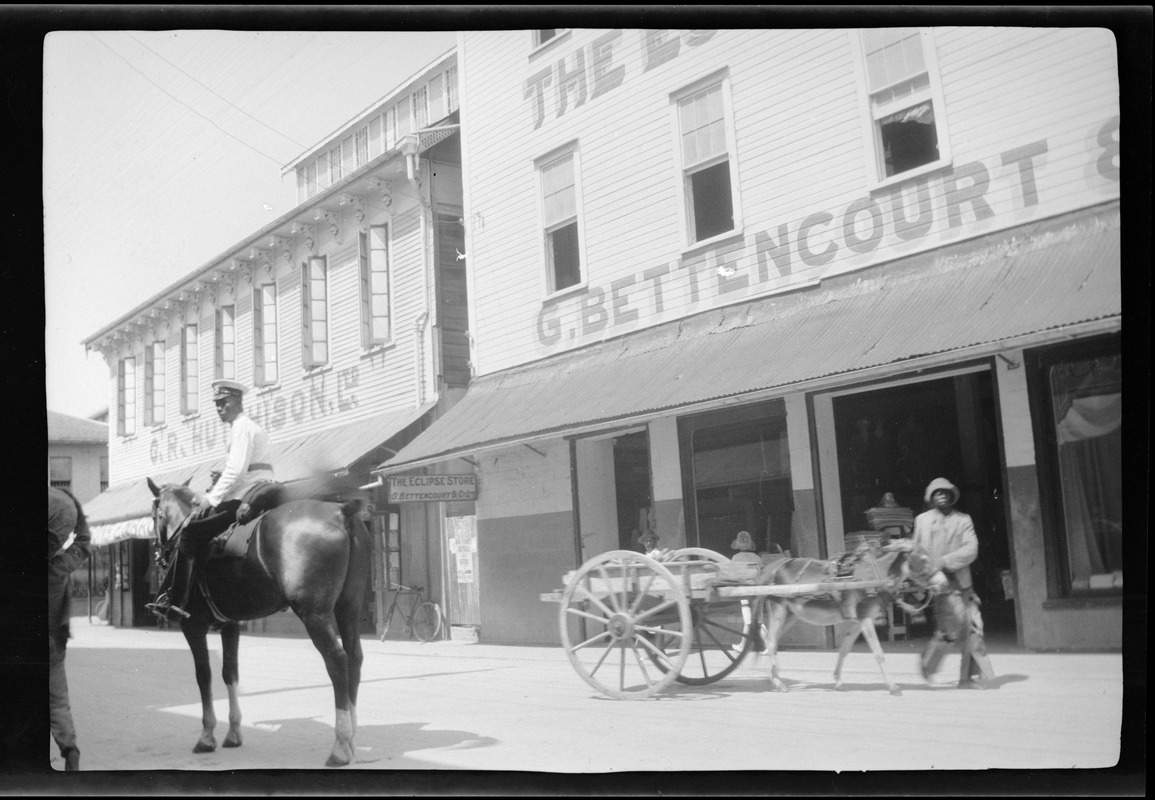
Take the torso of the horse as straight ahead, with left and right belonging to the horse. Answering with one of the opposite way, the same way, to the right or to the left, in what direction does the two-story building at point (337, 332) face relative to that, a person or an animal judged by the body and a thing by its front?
to the left

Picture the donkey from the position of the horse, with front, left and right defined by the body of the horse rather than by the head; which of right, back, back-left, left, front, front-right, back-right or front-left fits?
back-right

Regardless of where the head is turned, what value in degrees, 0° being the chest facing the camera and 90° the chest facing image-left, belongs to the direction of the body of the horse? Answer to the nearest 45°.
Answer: approximately 135°

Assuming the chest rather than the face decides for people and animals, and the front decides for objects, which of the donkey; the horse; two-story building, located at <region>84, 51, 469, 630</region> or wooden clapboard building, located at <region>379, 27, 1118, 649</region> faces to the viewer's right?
the donkey

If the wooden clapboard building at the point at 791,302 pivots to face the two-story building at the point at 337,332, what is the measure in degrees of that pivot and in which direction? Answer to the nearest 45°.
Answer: approximately 45° to its right

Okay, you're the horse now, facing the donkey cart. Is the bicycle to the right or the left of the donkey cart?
left

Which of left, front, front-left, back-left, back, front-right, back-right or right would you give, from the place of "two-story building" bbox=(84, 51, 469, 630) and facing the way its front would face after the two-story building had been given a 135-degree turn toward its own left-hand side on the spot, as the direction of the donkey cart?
front-right

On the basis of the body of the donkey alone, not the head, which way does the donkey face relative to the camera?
to the viewer's right

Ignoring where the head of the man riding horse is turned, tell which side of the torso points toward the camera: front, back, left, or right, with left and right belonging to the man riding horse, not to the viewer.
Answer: left

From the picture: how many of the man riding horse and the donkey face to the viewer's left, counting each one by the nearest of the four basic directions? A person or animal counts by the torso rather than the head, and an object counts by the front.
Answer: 1
